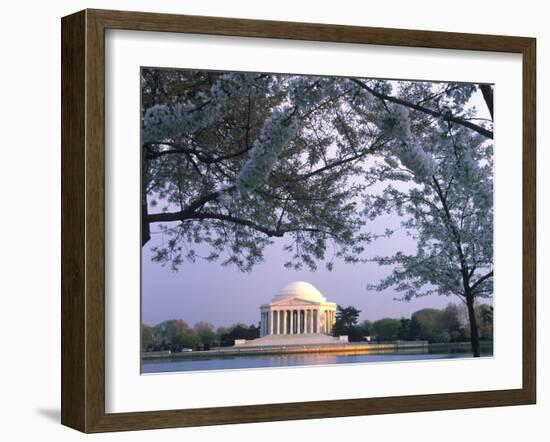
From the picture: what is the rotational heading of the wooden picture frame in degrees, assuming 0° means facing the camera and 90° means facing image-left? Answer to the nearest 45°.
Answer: approximately 315°
